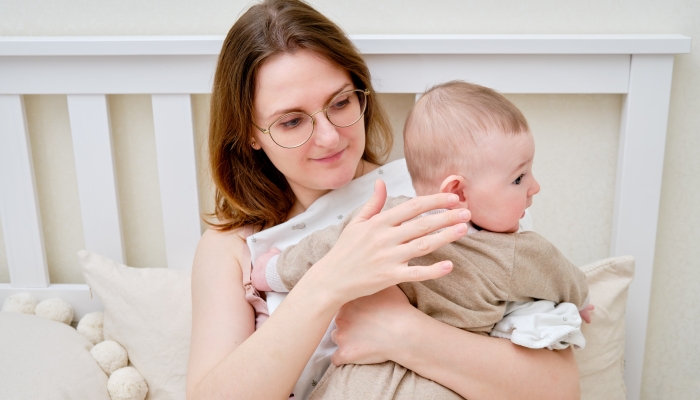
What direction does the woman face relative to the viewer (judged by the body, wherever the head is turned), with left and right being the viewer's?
facing the viewer and to the right of the viewer

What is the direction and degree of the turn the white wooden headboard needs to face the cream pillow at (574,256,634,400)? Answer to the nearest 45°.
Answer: approximately 90° to its left

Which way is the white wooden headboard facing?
toward the camera

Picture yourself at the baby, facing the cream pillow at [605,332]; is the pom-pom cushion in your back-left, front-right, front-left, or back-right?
back-left

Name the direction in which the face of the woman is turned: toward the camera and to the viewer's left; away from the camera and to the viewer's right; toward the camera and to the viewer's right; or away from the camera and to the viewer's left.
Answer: toward the camera and to the viewer's right

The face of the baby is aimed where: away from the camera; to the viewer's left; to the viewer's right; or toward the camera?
to the viewer's right

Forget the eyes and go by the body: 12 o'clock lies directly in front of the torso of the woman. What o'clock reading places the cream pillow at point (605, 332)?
The cream pillow is roughly at 8 o'clock from the woman.

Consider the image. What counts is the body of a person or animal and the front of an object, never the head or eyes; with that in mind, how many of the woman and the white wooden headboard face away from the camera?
0
